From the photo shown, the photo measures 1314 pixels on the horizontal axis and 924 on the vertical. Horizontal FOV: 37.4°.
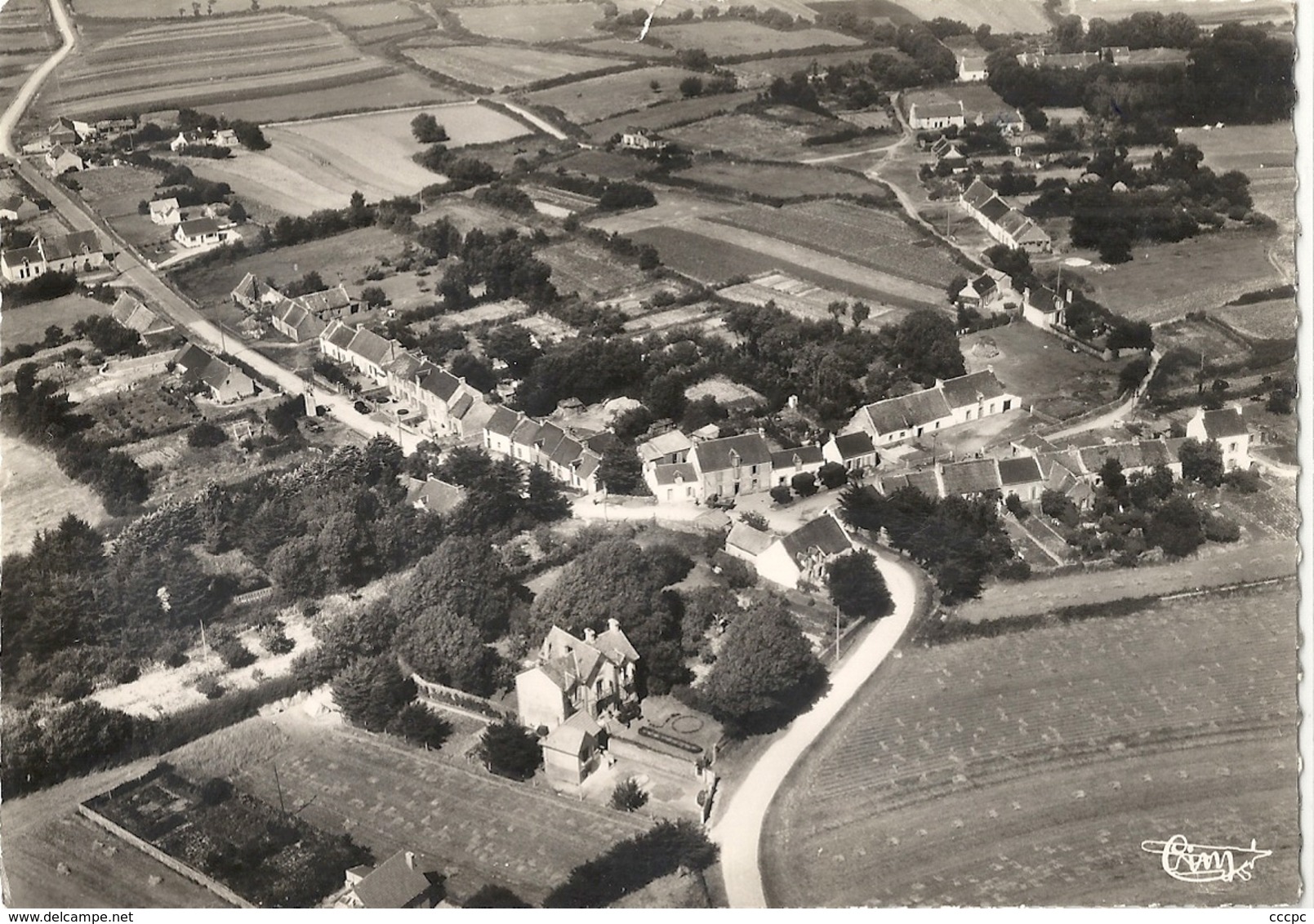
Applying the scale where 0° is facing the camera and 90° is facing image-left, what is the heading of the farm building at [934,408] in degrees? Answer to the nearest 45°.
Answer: approximately 315°
